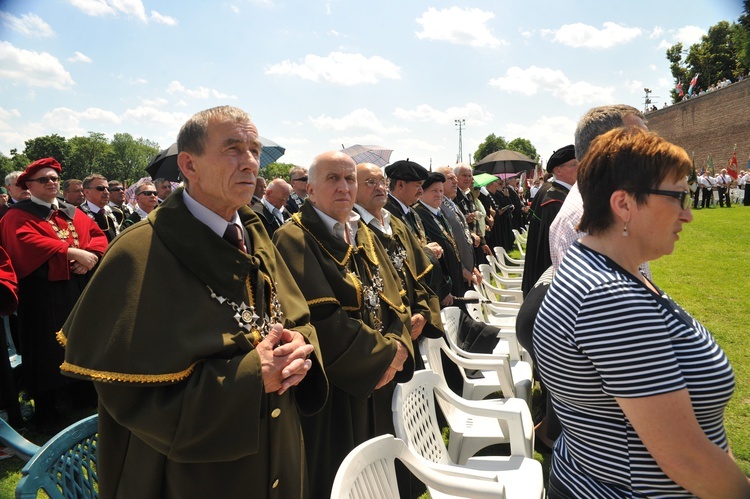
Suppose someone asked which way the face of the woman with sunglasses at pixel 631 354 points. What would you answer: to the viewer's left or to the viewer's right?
to the viewer's right

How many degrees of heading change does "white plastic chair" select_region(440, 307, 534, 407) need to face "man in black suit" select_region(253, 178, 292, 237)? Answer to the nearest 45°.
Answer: approximately 180°

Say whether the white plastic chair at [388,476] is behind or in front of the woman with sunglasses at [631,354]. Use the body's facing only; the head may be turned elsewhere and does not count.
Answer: behind

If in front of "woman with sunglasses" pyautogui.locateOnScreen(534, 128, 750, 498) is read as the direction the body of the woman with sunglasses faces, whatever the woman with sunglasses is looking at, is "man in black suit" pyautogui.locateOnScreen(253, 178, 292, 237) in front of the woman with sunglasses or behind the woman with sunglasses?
behind

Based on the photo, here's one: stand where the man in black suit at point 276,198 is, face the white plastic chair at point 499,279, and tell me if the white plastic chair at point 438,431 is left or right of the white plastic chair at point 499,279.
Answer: right

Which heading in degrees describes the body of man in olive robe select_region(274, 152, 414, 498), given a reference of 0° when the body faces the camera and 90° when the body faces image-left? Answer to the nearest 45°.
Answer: approximately 315°

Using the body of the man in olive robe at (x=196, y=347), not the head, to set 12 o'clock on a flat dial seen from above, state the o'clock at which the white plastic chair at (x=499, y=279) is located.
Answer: The white plastic chair is roughly at 9 o'clock from the man in olive robe.

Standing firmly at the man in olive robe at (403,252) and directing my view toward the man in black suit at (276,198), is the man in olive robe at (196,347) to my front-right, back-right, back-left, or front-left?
back-left
